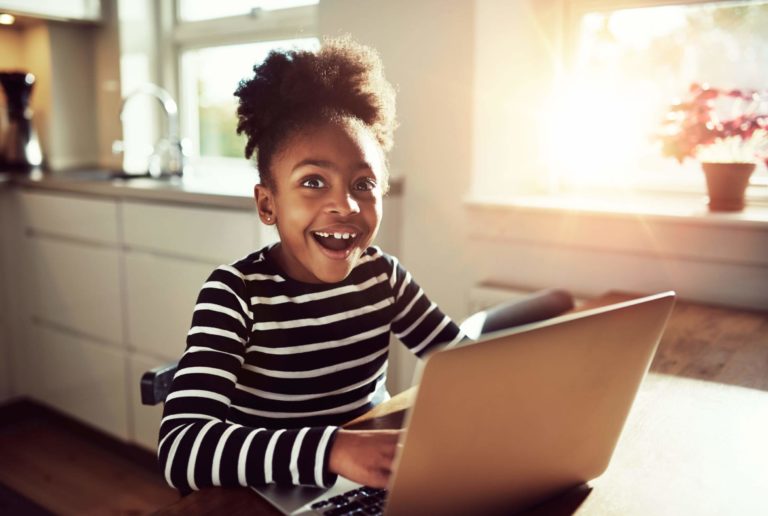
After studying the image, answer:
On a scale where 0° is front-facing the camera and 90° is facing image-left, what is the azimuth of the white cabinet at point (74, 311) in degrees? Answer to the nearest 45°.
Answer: approximately 45°

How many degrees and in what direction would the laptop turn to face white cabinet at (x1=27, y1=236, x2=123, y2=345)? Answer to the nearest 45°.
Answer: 0° — it already faces it

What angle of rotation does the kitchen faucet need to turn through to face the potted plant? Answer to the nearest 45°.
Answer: approximately 135° to its left

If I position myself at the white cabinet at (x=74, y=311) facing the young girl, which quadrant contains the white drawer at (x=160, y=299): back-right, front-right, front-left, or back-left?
front-left

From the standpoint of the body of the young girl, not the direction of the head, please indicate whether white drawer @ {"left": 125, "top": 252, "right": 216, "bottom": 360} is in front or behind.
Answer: behind

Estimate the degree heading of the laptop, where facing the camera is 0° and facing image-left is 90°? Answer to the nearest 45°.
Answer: approximately 135°

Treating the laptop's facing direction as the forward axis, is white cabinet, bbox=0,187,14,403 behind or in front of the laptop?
in front

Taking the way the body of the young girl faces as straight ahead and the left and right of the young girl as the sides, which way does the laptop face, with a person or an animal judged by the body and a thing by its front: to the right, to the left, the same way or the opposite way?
the opposite way
